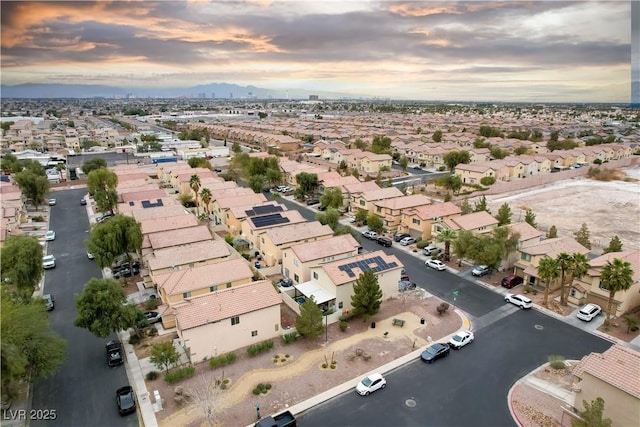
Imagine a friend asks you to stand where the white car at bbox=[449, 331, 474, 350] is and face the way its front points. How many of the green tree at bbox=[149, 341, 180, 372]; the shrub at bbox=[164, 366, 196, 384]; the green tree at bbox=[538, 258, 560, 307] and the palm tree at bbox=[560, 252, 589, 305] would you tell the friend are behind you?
2

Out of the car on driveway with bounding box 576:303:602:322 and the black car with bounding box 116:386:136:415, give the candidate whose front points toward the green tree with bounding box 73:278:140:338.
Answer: the black car

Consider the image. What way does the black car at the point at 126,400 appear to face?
away from the camera

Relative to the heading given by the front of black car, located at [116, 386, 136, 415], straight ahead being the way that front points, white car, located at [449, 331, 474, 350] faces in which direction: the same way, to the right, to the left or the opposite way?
to the left

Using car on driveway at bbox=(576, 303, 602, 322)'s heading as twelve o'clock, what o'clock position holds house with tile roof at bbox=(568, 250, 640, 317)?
The house with tile roof is roughly at 11 o'clock from the car on driveway.

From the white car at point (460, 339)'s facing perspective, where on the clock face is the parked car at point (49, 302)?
The parked car is roughly at 1 o'clock from the white car.

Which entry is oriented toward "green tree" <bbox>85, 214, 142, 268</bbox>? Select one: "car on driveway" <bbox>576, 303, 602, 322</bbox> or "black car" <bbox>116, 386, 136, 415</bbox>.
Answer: the black car

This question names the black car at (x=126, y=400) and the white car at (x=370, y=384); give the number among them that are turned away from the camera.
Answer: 1

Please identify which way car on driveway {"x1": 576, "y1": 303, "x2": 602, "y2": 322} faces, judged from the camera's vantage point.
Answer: facing away from the viewer and to the right of the viewer

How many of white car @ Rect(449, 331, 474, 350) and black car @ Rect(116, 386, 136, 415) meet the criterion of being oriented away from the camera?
1

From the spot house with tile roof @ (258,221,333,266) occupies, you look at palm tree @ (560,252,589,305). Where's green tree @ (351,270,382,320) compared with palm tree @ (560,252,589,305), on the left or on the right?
right

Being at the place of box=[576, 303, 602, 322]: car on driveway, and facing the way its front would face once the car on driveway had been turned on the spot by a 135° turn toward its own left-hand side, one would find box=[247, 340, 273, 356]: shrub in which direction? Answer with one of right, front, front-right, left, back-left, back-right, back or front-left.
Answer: front-left

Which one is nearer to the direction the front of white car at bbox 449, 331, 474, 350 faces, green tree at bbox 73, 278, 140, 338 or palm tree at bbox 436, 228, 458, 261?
the green tree

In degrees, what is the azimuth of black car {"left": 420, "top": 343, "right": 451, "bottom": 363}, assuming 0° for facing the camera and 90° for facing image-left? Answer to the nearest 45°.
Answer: approximately 45°
